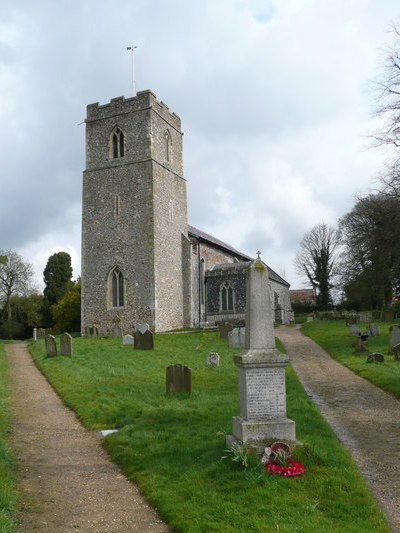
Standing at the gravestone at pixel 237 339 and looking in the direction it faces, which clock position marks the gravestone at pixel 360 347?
the gravestone at pixel 360 347 is roughly at 10 o'clock from the gravestone at pixel 237 339.

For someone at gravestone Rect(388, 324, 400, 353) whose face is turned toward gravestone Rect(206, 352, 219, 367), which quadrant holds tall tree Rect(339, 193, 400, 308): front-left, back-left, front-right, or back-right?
back-right

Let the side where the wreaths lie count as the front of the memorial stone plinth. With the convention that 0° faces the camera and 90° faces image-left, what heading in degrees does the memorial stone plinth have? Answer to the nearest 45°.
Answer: approximately 0°

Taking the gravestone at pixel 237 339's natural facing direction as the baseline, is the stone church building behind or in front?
behind

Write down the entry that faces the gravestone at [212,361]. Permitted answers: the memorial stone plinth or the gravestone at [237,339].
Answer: the gravestone at [237,339]

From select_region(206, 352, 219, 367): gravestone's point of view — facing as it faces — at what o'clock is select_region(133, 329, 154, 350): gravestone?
select_region(133, 329, 154, 350): gravestone is roughly at 5 o'clock from select_region(206, 352, 219, 367): gravestone.

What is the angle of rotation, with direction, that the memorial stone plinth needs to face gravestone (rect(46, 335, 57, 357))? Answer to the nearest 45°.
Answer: approximately 135° to its right

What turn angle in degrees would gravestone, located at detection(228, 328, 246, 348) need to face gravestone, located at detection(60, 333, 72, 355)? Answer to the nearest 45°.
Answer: approximately 45° to its right

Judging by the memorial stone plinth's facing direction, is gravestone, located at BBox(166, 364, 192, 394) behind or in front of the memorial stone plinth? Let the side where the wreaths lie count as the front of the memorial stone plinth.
behind

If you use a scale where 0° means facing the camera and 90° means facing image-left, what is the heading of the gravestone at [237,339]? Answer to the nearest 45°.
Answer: approximately 0°

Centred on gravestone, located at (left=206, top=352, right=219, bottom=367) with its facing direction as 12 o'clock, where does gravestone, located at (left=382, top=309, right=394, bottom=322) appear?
gravestone, located at (left=382, top=309, right=394, bottom=322) is roughly at 7 o'clock from gravestone, located at (left=206, top=352, right=219, bottom=367).

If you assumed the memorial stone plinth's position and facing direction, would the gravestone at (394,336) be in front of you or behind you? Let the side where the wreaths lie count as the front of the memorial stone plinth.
behind
